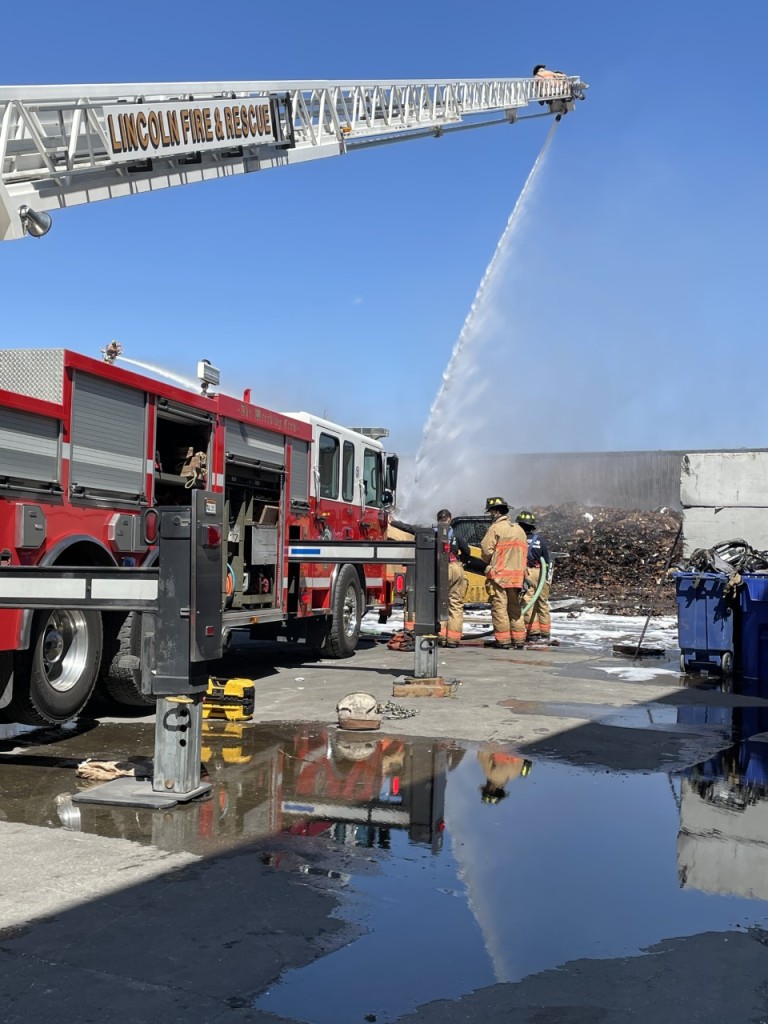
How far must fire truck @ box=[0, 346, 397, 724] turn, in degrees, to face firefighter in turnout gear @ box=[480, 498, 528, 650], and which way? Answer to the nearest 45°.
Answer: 0° — it already faces them

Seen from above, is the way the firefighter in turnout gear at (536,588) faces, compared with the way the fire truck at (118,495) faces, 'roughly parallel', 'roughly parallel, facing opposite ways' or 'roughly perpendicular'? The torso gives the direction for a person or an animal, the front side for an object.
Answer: roughly perpendicular

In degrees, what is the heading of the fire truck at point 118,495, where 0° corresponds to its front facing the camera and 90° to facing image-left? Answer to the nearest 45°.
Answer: approximately 225°

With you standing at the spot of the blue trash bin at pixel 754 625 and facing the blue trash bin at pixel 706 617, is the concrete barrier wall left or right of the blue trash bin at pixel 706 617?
right

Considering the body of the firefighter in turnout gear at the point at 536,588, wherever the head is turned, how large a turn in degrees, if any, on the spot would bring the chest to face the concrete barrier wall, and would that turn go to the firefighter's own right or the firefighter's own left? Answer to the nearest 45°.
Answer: approximately 90° to the firefighter's own right

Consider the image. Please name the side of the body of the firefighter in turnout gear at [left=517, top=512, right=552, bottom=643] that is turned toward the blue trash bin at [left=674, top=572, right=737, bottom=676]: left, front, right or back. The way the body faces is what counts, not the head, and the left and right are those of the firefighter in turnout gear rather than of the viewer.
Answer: back

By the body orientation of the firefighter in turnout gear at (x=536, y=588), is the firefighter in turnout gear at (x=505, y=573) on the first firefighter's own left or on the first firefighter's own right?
on the first firefighter's own left

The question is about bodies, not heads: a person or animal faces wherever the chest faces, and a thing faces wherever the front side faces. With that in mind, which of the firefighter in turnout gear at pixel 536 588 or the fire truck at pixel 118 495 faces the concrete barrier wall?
the fire truck

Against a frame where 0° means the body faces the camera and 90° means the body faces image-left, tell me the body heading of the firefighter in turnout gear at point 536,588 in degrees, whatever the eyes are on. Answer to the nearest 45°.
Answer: approximately 135°
